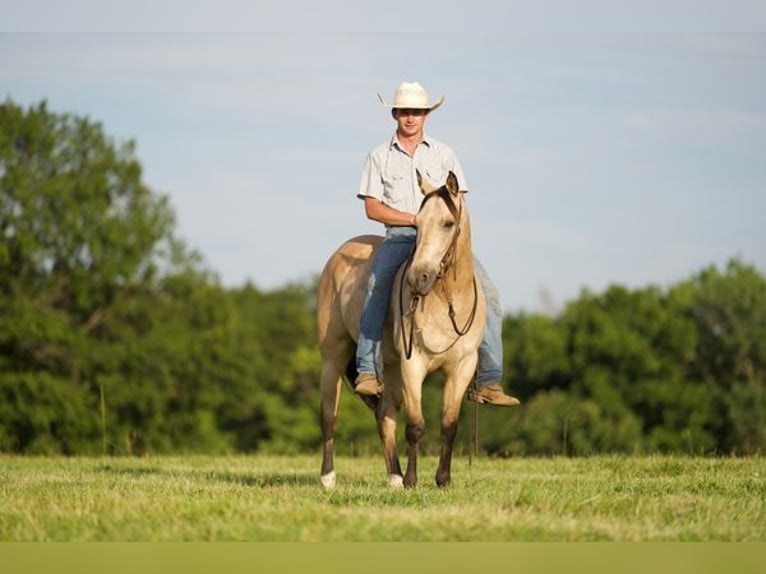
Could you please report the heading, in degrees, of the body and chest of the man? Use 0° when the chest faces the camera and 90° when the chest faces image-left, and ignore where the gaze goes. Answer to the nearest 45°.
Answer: approximately 0°
